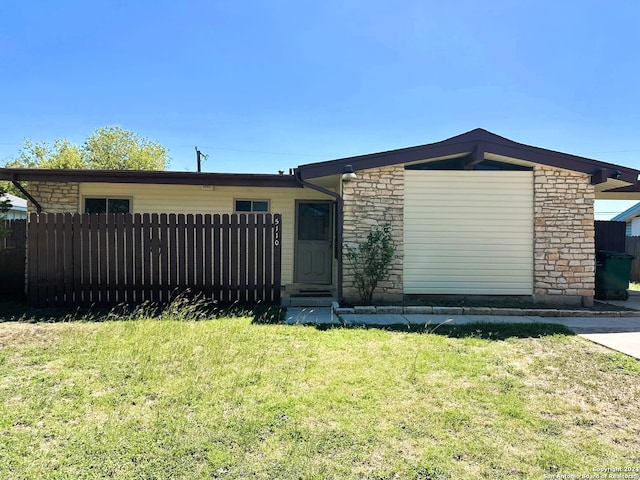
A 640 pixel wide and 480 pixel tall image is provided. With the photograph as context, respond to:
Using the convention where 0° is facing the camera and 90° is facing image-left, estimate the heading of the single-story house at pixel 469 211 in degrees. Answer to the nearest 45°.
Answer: approximately 0°

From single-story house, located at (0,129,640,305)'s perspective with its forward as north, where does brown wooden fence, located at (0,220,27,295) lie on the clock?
The brown wooden fence is roughly at 3 o'clock from the single-story house.

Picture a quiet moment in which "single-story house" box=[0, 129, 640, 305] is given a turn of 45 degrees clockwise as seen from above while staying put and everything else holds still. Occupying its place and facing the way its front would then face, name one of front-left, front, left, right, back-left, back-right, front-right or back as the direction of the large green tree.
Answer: right

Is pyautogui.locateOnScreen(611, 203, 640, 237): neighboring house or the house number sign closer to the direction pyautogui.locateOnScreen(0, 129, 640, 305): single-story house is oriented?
the house number sign

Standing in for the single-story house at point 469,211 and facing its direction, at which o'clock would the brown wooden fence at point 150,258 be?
The brown wooden fence is roughly at 3 o'clock from the single-story house.

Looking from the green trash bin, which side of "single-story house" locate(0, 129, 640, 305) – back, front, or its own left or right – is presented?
left
